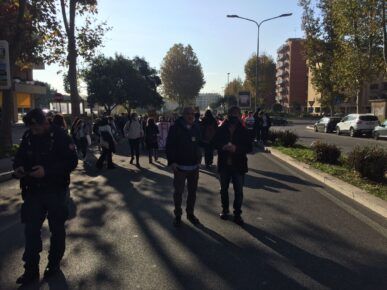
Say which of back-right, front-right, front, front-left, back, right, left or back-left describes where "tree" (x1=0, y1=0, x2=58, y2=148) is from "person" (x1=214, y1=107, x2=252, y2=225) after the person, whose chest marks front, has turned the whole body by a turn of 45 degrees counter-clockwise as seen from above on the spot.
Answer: back

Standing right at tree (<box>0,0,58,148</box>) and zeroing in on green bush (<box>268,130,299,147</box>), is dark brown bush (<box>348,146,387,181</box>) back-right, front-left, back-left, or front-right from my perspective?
front-right

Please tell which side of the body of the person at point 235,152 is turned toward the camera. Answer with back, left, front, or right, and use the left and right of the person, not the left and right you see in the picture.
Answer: front

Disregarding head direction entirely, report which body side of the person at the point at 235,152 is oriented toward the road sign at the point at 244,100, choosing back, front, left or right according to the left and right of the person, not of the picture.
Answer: back

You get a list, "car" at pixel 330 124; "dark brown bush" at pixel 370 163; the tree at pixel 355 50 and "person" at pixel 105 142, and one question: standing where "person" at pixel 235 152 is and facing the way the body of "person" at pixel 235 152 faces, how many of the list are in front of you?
0

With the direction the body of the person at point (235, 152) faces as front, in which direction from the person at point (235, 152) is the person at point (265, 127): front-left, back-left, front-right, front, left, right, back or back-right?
back

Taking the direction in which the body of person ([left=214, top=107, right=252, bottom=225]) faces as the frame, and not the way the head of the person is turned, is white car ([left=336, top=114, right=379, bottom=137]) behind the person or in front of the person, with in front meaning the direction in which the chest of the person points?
behind

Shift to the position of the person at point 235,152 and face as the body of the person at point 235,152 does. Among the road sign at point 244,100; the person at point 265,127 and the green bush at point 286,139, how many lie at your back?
3

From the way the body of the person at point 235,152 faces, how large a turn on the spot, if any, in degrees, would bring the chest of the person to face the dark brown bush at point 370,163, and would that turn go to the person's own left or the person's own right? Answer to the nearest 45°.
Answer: approximately 135° to the person's own left

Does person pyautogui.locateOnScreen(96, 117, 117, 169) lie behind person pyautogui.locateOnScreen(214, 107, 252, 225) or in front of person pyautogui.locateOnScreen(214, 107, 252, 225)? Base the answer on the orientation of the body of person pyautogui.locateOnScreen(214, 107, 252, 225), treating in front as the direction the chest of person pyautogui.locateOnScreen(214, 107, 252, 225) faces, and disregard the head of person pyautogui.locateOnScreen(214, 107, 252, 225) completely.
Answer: behind

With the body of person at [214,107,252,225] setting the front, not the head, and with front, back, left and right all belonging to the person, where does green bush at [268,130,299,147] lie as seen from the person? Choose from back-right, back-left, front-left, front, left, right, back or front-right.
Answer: back

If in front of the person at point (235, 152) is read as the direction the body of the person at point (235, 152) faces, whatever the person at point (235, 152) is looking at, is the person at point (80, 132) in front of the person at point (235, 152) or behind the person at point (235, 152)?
behind

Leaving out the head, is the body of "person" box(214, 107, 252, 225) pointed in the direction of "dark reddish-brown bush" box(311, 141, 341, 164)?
no

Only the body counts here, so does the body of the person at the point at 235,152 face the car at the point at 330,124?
no

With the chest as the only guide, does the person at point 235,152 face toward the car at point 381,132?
no

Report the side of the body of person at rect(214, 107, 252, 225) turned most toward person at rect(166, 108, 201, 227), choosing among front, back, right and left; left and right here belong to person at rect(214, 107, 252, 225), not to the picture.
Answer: right

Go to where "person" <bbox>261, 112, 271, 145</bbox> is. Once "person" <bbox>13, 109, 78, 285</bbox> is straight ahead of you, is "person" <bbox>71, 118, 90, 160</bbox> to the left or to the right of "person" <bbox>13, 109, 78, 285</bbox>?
right

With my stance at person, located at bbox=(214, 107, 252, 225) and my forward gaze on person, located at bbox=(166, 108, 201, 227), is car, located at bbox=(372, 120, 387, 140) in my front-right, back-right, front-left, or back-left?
back-right
